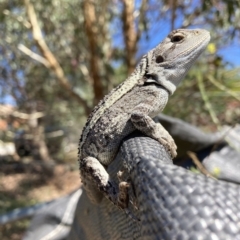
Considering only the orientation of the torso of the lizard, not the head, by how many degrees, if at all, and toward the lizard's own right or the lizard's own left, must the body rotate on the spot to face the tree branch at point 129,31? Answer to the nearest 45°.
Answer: approximately 90° to the lizard's own left

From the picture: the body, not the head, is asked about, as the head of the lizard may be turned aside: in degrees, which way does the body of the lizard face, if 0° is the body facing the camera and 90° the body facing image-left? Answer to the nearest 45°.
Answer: approximately 270°

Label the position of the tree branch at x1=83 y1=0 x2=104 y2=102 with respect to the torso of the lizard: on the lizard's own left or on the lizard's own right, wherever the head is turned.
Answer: on the lizard's own left
